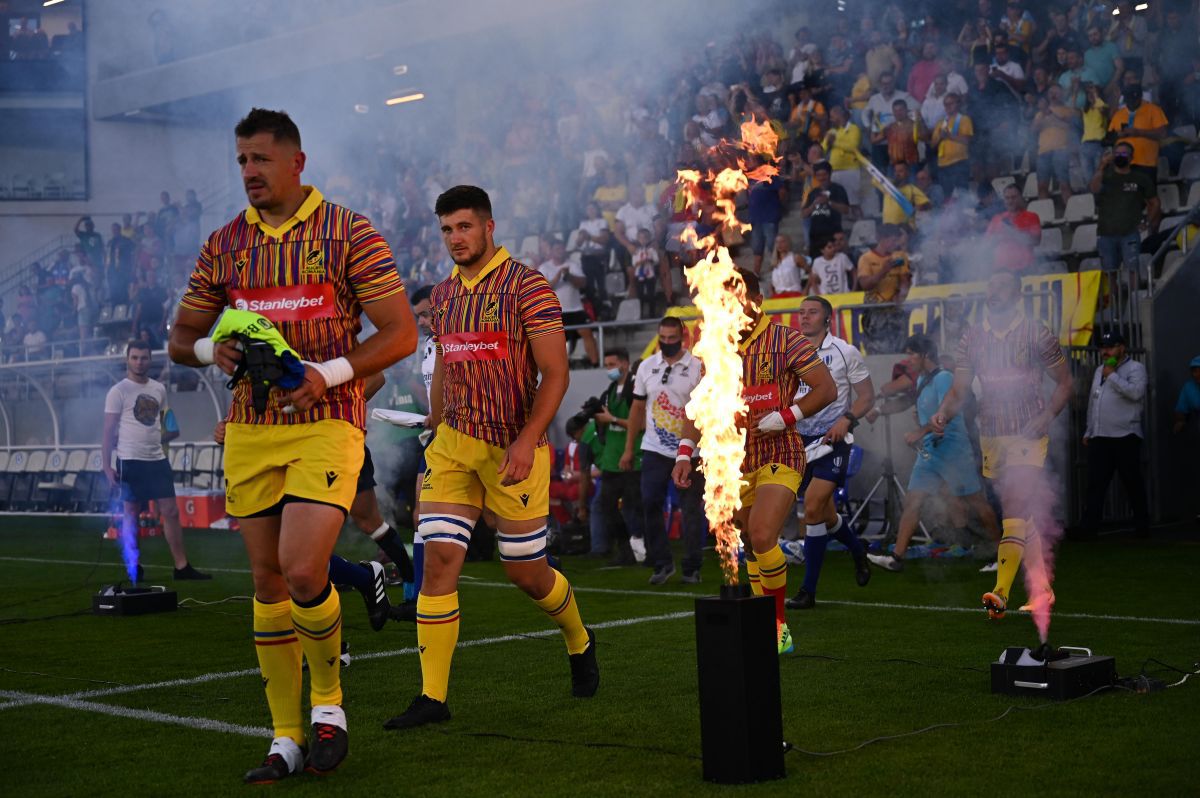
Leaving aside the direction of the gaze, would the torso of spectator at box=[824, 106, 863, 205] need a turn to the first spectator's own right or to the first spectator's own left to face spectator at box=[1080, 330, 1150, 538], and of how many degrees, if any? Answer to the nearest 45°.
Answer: approximately 90° to the first spectator's own left

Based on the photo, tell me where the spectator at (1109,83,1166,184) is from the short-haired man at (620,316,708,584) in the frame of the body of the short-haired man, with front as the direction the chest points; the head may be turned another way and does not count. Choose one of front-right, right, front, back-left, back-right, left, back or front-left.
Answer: back-left

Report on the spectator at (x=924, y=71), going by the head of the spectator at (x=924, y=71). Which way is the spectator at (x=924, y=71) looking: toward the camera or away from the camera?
toward the camera

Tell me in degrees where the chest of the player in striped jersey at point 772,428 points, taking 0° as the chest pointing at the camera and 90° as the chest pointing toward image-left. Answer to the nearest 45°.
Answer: approximately 45°

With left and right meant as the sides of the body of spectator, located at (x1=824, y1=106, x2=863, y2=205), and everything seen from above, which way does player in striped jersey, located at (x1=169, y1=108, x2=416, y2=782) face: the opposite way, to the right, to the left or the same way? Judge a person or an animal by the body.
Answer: the same way

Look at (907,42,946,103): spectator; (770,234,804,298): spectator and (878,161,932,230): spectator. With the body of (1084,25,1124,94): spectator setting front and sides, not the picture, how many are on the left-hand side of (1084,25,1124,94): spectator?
0

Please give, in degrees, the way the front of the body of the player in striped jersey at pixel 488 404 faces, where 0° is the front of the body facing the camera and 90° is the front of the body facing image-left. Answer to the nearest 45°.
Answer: approximately 45°

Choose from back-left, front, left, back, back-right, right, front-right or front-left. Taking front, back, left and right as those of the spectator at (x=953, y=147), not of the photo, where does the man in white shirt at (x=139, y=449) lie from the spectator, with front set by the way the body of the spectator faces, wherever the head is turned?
front

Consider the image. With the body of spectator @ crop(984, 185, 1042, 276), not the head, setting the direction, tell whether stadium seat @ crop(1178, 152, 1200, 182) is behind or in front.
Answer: behind

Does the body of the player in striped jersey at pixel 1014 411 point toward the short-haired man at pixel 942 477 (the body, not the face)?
no

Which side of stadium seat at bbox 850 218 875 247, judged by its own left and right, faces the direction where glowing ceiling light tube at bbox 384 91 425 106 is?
right

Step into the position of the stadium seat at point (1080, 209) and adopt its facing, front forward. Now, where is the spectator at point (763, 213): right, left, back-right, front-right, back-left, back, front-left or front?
front-right

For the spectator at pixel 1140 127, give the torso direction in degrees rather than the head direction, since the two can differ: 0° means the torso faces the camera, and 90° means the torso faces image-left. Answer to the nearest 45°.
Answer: approximately 45°

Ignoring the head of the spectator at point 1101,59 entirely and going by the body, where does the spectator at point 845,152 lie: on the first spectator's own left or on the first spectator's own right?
on the first spectator's own right

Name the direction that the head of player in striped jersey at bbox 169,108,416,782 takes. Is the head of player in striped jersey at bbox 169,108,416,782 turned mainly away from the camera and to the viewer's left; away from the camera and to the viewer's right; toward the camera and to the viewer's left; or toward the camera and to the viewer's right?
toward the camera and to the viewer's left

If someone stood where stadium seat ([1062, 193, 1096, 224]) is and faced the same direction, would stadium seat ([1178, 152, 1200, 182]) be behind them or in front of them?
behind

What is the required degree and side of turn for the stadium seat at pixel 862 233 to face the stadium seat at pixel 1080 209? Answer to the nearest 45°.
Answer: approximately 135° to its left

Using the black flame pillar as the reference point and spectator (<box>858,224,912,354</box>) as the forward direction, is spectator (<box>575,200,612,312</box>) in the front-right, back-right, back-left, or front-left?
front-left
